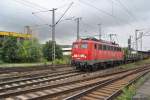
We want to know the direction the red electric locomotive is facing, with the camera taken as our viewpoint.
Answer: facing the viewer and to the left of the viewer
